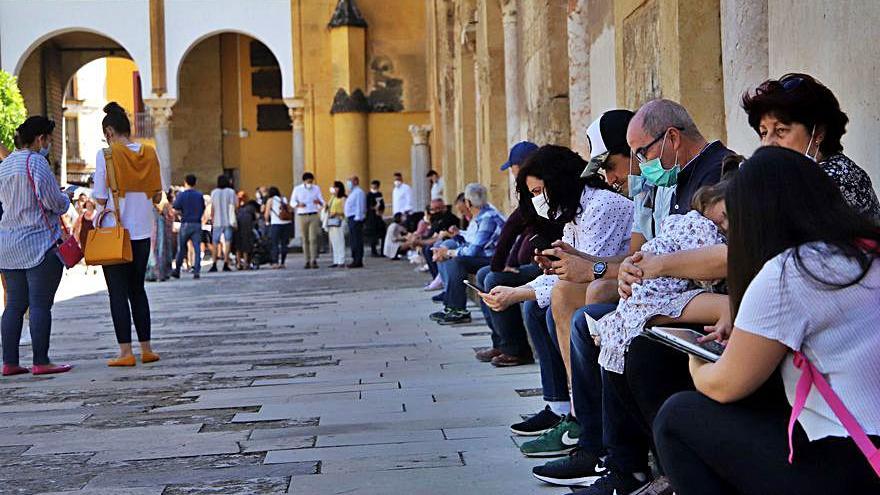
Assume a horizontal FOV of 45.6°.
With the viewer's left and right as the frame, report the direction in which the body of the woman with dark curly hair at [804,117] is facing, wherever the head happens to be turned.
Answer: facing the viewer and to the left of the viewer

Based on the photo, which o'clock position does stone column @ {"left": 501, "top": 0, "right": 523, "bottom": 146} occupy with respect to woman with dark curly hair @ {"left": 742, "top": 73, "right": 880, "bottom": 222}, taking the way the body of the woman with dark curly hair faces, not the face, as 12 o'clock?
The stone column is roughly at 4 o'clock from the woman with dark curly hair.

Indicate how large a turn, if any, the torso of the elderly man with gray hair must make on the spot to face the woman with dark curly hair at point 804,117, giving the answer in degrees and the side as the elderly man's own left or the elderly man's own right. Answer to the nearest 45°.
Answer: approximately 90° to the elderly man's own left

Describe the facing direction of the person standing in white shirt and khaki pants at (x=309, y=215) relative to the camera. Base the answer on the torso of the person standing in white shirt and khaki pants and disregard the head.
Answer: toward the camera

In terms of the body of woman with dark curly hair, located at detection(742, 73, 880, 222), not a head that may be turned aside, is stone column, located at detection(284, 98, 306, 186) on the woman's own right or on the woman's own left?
on the woman's own right

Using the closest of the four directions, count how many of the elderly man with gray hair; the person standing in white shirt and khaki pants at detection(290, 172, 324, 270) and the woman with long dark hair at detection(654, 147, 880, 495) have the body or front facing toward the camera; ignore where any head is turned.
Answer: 1

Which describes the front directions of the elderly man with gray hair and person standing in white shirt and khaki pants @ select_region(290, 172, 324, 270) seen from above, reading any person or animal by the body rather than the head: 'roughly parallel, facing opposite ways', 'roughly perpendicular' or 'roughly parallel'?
roughly perpendicular

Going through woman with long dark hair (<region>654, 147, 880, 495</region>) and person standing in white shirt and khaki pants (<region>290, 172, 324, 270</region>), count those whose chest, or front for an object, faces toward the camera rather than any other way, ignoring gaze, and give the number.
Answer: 1

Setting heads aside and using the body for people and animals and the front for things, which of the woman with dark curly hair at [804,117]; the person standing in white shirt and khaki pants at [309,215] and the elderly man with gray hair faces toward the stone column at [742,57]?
the person standing in white shirt and khaki pants

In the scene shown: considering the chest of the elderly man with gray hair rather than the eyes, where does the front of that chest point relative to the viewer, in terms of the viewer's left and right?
facing to the left of the viewer

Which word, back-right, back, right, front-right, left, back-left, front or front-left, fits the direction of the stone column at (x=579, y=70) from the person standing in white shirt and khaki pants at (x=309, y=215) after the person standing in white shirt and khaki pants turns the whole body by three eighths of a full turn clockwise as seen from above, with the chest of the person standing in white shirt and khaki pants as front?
back-left

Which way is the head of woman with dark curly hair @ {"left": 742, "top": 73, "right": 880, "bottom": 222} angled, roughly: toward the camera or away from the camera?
toward the camera

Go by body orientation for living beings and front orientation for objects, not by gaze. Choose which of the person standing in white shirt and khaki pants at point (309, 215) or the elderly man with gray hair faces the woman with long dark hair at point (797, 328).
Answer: the person standing in white shirt and khaki pants
